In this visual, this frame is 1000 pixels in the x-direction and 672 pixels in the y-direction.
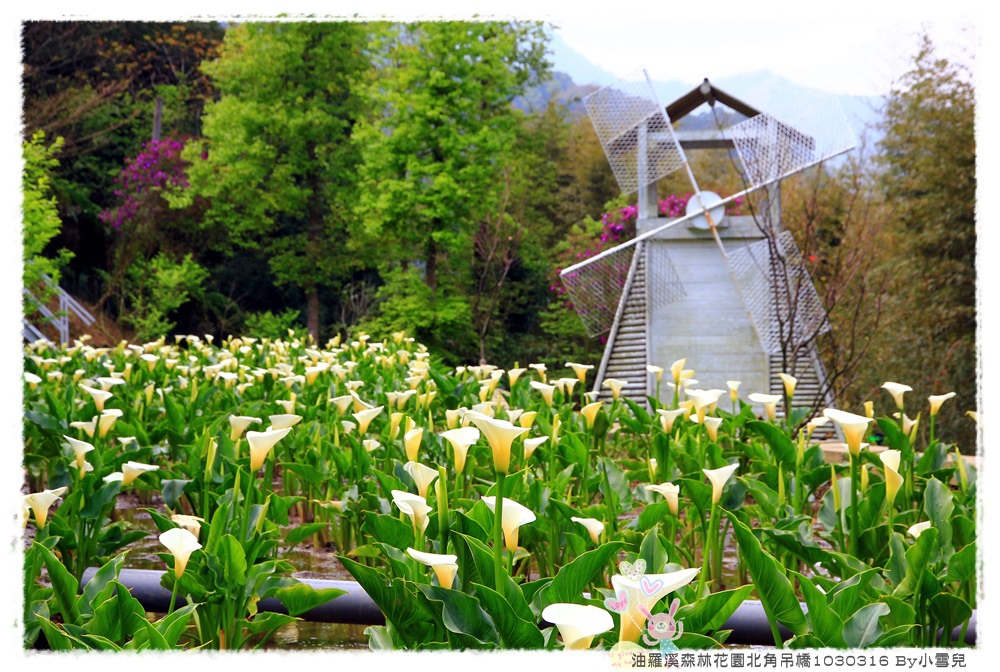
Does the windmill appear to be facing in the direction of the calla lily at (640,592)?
yes

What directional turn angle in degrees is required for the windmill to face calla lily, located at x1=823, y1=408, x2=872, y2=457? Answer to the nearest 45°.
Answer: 0° — it already faces it

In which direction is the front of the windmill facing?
toward the camera

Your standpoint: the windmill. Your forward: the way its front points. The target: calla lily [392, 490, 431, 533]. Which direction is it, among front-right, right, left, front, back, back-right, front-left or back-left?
front

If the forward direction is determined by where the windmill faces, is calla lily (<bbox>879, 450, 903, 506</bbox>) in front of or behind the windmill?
in front

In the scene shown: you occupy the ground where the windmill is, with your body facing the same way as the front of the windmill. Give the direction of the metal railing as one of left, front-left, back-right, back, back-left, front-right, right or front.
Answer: right

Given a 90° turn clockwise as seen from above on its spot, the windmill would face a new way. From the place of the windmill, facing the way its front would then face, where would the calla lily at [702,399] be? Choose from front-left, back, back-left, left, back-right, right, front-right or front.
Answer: left

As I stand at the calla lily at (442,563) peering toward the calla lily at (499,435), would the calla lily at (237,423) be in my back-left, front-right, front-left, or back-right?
front-left

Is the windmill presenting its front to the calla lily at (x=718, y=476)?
yes

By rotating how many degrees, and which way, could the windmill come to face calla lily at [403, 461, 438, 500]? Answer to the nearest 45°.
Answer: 0° — it already faces it

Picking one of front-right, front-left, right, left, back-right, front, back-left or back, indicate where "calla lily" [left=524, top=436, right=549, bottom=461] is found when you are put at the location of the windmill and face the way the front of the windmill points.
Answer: front

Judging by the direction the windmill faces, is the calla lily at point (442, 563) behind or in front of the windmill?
in front

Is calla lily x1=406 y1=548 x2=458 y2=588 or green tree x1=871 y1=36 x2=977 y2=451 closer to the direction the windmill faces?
the calla lily

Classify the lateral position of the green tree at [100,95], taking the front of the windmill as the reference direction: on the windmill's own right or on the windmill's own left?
on the windmill's own right

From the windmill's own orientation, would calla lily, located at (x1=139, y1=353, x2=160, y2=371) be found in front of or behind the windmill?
in front
